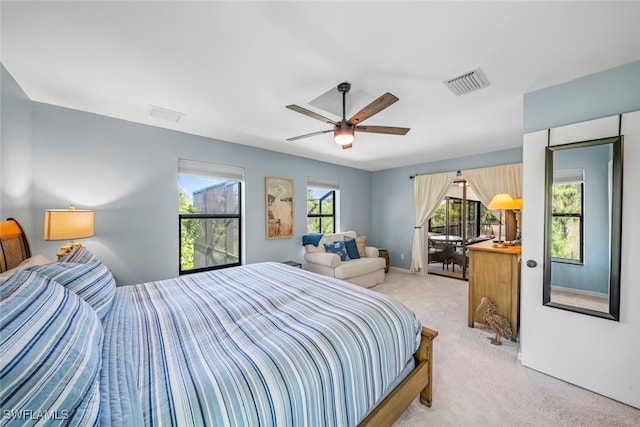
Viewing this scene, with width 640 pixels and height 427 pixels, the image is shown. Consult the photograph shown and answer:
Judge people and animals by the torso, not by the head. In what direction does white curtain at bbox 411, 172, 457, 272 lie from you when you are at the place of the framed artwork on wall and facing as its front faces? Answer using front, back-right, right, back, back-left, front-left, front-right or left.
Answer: front-left

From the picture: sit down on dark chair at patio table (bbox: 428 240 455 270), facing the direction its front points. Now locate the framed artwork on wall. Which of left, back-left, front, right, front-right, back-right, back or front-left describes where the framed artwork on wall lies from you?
back

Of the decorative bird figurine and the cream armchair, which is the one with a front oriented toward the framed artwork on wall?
the decorative bird figurine

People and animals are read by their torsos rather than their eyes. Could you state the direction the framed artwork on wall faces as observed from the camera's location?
facing the viewer and to the right of the viewer

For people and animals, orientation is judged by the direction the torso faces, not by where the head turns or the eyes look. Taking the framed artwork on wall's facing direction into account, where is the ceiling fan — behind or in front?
in front

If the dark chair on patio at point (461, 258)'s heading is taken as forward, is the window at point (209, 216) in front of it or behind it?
behind

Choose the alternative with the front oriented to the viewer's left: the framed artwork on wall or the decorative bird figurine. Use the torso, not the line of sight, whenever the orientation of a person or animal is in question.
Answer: the decorative bird figurine

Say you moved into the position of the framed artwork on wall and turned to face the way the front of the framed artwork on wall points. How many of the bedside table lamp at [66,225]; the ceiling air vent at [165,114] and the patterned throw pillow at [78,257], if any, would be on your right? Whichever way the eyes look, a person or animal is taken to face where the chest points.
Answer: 3

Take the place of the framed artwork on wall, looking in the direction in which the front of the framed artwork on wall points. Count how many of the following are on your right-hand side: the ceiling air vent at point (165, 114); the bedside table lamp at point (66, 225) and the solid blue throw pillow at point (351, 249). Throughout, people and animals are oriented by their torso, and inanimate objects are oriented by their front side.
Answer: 2

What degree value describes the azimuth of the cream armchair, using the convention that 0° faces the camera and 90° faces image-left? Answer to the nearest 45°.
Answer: approximately 315°

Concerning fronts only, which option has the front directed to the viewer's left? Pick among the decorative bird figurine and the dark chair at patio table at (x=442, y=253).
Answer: the decorative bird figurine

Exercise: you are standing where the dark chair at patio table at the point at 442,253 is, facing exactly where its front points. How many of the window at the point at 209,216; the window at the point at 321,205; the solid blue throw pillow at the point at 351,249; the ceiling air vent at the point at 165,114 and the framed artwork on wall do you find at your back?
5

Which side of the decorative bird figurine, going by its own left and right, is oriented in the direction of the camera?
left

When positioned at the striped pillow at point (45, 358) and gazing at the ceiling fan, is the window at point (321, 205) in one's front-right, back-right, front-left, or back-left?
front-left
